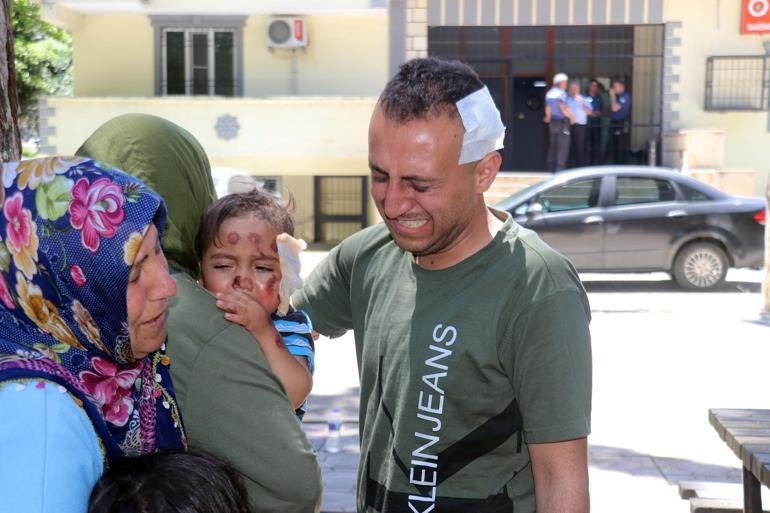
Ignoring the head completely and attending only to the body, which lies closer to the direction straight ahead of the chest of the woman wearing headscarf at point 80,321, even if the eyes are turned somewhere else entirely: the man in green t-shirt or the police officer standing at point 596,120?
the man in green t-shirt

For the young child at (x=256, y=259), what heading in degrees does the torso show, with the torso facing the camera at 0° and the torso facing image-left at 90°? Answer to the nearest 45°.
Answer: approximately 45°

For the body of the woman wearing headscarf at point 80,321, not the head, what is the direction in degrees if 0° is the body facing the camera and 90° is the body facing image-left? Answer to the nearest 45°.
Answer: approximately 270°

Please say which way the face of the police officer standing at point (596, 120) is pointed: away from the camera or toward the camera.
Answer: toward the camera

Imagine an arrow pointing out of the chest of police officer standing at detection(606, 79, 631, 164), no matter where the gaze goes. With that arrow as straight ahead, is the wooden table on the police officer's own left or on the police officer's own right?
on the police officer's own left

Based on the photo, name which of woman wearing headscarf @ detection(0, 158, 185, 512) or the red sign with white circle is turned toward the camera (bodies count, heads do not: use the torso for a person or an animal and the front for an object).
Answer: the red sign with white circle

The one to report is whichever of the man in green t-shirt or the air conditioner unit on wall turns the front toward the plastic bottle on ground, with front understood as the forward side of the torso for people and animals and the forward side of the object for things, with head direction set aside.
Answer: the air conditioner unit on wall

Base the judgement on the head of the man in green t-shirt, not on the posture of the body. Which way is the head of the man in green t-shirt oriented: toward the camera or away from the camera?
toward the camera

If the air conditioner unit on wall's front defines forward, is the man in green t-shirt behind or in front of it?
in front

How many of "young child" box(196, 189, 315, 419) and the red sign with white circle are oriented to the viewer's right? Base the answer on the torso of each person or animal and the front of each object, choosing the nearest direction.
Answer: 0

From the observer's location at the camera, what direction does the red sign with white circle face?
facing the viewer

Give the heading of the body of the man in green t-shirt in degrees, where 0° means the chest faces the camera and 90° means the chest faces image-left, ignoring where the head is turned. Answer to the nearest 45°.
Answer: approximately 45°

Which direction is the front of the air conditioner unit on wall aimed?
toward the camera
